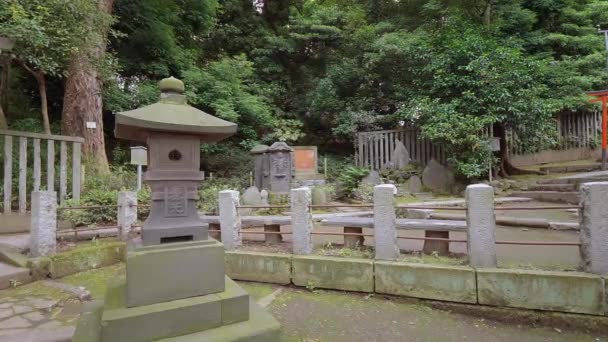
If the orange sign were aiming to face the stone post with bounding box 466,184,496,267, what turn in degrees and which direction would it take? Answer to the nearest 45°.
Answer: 0° — it already faces it

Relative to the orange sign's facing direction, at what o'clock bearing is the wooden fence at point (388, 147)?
The wooden fence is roughly at 9 o'clock from the orange sign.

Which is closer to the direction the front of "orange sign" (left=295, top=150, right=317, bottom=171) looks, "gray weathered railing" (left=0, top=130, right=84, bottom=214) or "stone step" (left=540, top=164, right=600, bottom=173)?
the gray weathered railing

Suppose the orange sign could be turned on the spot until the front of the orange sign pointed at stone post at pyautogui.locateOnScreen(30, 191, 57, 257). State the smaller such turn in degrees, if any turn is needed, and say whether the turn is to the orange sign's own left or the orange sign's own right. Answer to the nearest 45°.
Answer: approximately 45° to the orange sign's own right

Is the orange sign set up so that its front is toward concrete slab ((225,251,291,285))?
yes

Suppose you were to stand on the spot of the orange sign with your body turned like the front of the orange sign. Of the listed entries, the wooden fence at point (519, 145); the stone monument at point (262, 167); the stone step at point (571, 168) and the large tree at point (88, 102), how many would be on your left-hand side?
2

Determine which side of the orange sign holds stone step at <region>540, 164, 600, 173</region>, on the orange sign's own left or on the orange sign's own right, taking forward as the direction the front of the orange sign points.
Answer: on the orange sign's own left

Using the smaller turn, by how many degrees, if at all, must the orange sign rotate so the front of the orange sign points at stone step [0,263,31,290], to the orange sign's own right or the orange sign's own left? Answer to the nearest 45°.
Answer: approximately 45° to the orange sign's own right

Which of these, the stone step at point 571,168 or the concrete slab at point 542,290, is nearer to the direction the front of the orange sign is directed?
the concrete slab
